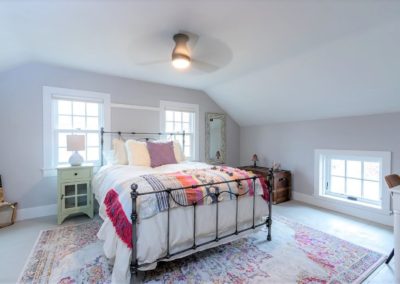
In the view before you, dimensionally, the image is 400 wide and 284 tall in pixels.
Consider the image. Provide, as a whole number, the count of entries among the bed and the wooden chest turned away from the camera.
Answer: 0

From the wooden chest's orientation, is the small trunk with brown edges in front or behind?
in front

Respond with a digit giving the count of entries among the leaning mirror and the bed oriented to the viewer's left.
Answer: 0

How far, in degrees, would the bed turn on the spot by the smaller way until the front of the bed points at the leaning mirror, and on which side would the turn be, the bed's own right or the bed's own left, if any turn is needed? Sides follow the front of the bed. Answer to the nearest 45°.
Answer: approximately 135° to the bed's own left

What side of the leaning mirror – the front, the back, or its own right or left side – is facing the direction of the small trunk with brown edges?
right

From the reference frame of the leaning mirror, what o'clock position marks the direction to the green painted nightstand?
The green painted nightstand is roughly at 3 o'clock from the leaning mirror.

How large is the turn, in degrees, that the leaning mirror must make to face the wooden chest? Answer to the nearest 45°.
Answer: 0° — it already faces it

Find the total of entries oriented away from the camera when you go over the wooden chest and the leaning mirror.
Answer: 0

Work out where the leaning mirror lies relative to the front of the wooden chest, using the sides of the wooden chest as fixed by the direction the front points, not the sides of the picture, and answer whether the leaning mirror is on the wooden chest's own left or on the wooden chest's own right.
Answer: on the wooden chest's own right

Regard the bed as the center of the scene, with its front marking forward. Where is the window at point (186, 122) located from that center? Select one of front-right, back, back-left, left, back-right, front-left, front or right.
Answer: back-left

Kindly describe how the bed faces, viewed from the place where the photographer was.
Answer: facing the viewer and to the right of the viewer
